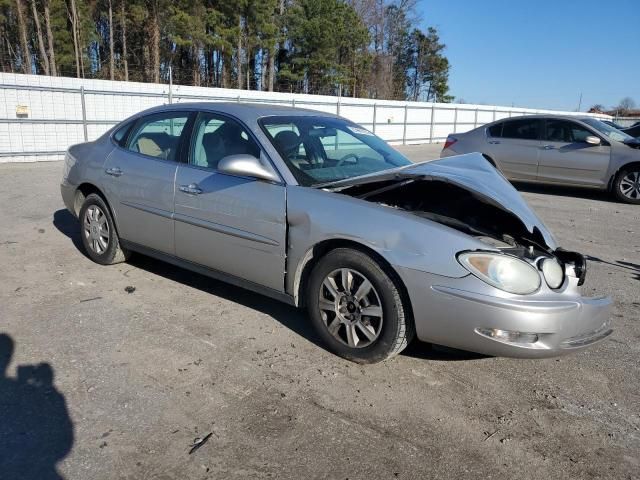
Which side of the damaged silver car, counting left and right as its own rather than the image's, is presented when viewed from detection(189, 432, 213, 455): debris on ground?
right

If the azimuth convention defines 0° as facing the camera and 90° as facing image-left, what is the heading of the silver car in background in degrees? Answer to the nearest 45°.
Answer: approximately 270°

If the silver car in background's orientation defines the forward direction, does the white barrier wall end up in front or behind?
behind

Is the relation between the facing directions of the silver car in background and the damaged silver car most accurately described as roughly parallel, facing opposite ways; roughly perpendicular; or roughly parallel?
roughly parallel

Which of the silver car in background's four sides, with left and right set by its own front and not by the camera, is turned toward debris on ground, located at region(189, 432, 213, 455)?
right

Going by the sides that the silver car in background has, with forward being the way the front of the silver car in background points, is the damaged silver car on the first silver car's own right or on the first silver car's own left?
on the first silver car's own right

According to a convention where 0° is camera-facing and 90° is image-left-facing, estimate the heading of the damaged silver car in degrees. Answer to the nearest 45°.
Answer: approximately 315°

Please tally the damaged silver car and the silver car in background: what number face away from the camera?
0

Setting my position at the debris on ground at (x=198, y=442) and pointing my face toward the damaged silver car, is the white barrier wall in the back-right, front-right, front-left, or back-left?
front-left

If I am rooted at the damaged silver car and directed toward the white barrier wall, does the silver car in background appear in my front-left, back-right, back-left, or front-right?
front-right

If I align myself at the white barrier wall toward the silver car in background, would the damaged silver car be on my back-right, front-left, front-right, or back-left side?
front-right

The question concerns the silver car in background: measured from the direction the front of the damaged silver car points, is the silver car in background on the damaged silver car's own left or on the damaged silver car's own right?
on the damaged silver car's own left
